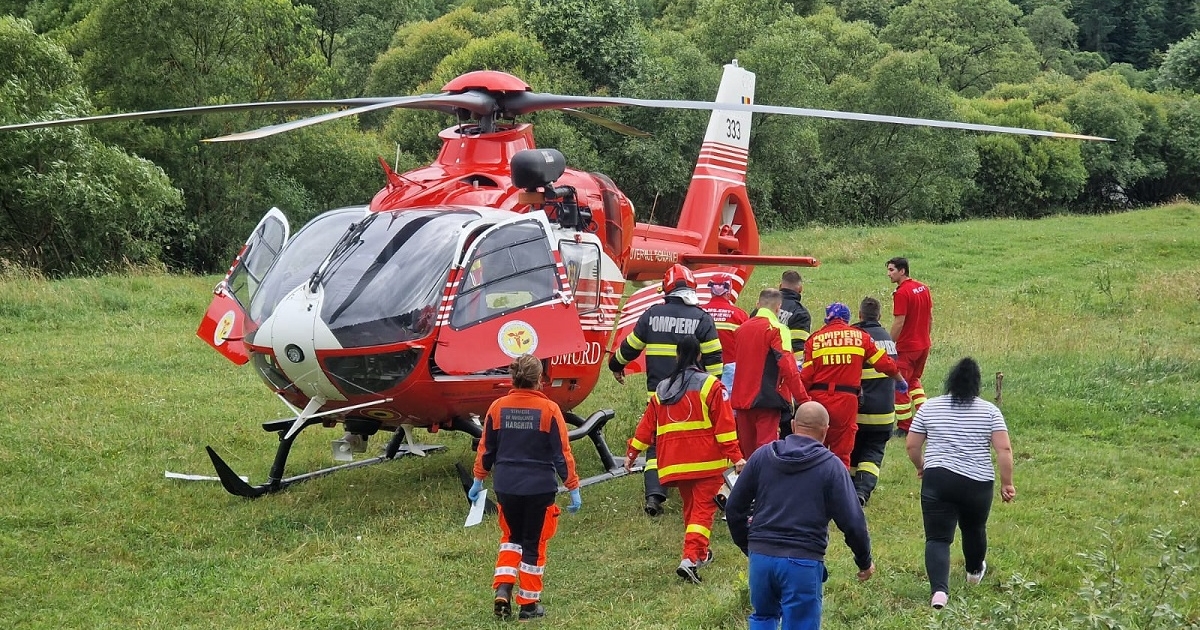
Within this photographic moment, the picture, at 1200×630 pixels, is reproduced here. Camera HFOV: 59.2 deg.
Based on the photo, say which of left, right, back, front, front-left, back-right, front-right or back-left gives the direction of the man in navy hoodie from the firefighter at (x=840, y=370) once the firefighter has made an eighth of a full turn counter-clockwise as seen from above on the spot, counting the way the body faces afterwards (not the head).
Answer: back-left

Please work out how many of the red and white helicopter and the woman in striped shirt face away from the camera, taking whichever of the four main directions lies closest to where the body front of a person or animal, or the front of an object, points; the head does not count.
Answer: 1

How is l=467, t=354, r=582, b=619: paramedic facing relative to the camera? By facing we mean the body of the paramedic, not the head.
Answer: away from the camera

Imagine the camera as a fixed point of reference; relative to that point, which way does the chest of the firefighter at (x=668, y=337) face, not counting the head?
away from the camera

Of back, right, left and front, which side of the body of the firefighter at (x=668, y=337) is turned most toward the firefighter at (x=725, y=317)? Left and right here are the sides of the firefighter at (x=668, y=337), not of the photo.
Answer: front

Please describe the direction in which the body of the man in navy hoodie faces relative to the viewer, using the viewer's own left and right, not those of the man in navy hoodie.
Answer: facing away from the viewer

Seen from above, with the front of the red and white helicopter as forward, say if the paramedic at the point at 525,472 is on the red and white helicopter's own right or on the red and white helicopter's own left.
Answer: on the red and white helicopter's own left

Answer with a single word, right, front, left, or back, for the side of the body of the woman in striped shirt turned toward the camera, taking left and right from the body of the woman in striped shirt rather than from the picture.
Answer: back

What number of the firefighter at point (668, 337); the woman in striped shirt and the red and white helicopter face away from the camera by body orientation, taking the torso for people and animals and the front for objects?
2

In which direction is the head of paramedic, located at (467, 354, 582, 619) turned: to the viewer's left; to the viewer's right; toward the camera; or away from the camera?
away from the camera

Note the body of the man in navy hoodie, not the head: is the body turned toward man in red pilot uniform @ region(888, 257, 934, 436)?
yes

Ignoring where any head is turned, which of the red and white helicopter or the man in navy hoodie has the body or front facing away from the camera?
the man in navy hoodie

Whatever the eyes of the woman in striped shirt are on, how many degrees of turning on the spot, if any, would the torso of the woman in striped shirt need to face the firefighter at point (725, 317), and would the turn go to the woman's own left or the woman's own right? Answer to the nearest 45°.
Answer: approximately 45° to the woman's own left

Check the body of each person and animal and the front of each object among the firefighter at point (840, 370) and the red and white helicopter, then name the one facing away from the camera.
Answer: the firefighter

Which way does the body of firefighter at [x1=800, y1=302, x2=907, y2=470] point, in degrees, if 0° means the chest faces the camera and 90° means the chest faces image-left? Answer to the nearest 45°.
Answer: approximately 180°

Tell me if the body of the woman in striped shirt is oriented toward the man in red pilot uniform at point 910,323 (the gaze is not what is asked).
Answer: yes

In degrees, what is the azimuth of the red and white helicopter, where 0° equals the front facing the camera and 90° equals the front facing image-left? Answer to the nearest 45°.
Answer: approximately 45°
